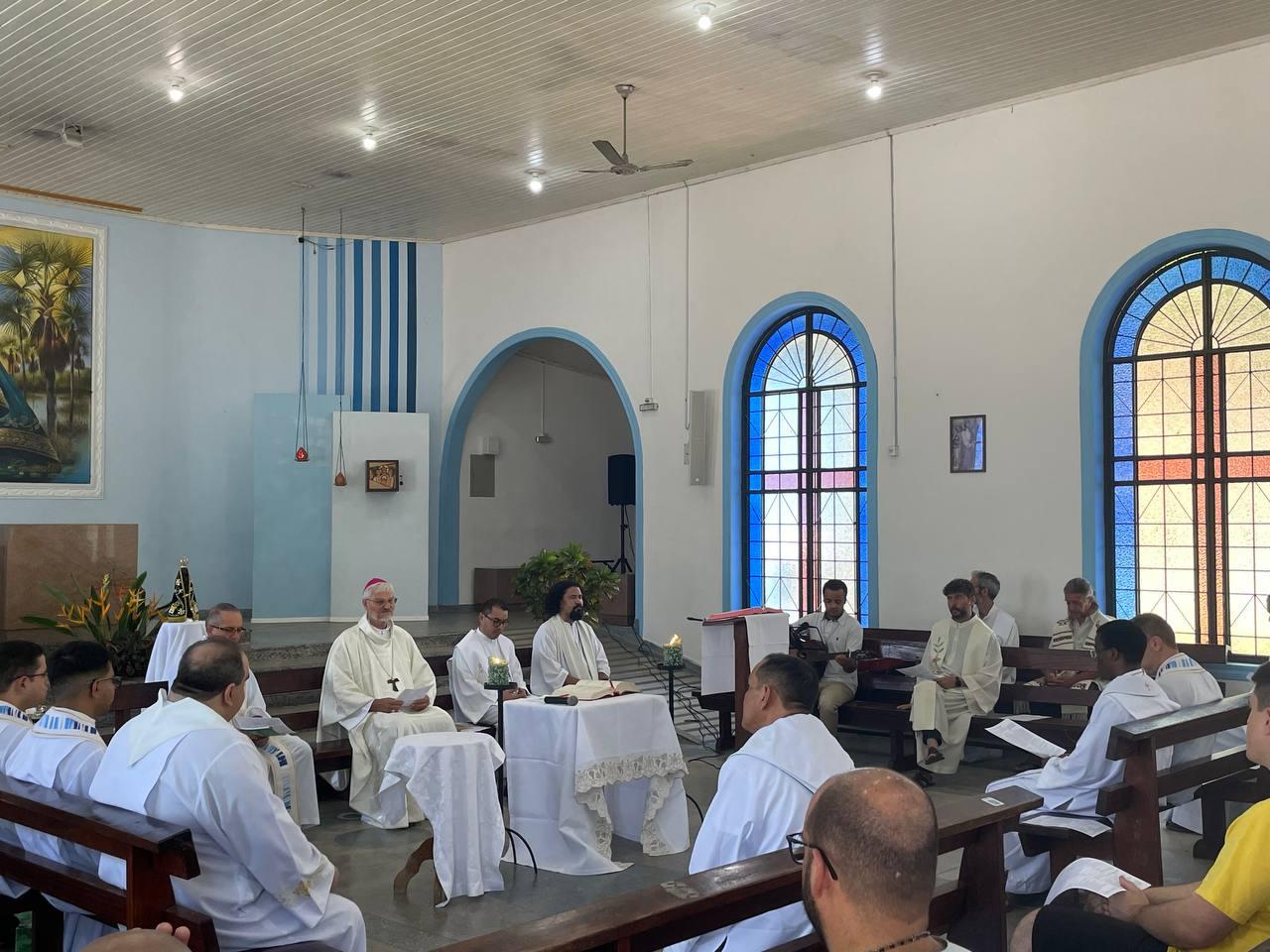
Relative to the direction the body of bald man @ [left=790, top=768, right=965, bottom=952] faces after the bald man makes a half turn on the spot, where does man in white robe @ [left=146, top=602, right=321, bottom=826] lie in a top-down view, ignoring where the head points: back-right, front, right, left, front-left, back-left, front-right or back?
back

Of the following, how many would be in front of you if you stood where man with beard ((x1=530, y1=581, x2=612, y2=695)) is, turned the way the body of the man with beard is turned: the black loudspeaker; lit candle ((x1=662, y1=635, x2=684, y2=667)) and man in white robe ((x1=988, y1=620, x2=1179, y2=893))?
2

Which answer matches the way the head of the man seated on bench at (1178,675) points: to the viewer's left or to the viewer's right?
to the viewer's left

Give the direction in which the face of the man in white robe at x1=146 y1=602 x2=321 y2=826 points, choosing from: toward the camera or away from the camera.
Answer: toward the camera

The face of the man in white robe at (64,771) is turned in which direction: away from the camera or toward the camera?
away from the camera

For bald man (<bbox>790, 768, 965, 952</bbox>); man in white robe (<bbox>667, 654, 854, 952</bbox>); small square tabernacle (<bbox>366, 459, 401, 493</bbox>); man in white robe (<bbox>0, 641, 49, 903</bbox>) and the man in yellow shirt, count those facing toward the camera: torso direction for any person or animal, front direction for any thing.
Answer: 1

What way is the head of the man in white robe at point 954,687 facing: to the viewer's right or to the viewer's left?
to the viewer's left

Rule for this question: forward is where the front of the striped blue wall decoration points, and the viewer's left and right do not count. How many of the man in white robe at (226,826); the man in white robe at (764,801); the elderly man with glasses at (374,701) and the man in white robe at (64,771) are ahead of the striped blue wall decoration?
4

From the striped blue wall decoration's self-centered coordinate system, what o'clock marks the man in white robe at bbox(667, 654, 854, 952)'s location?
The man in white robe is roughly at 12 o'clock from the striped blue wall decoration.

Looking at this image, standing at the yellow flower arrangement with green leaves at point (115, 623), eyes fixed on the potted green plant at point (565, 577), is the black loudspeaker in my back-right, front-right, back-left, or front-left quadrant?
front-left

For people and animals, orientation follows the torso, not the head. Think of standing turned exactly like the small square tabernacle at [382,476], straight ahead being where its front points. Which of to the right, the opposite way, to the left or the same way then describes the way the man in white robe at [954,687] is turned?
to the right

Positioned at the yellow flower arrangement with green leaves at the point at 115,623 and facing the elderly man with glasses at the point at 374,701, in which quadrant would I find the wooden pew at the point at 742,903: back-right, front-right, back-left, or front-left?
front-right

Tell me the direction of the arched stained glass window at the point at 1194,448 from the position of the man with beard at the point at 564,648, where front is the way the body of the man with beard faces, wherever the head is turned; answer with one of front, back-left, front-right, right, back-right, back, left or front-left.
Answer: front-left

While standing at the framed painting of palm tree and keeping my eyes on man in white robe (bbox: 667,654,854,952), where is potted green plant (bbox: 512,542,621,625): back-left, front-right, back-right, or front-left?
front-left

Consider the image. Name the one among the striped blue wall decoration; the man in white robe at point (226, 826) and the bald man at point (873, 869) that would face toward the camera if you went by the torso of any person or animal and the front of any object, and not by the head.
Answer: the striped blue wall decoration

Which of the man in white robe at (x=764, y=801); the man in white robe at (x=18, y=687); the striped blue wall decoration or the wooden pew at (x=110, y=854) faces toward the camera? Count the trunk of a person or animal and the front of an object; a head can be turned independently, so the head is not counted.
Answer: the striped blue wall decoration

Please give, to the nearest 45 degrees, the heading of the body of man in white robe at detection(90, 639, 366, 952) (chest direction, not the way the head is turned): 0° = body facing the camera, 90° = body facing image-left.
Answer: approximately 225°
